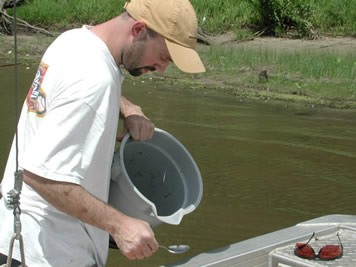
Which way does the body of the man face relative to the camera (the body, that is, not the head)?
to the viewer's right

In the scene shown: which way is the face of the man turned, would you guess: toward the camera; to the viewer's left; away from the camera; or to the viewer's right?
to the viewer's right
